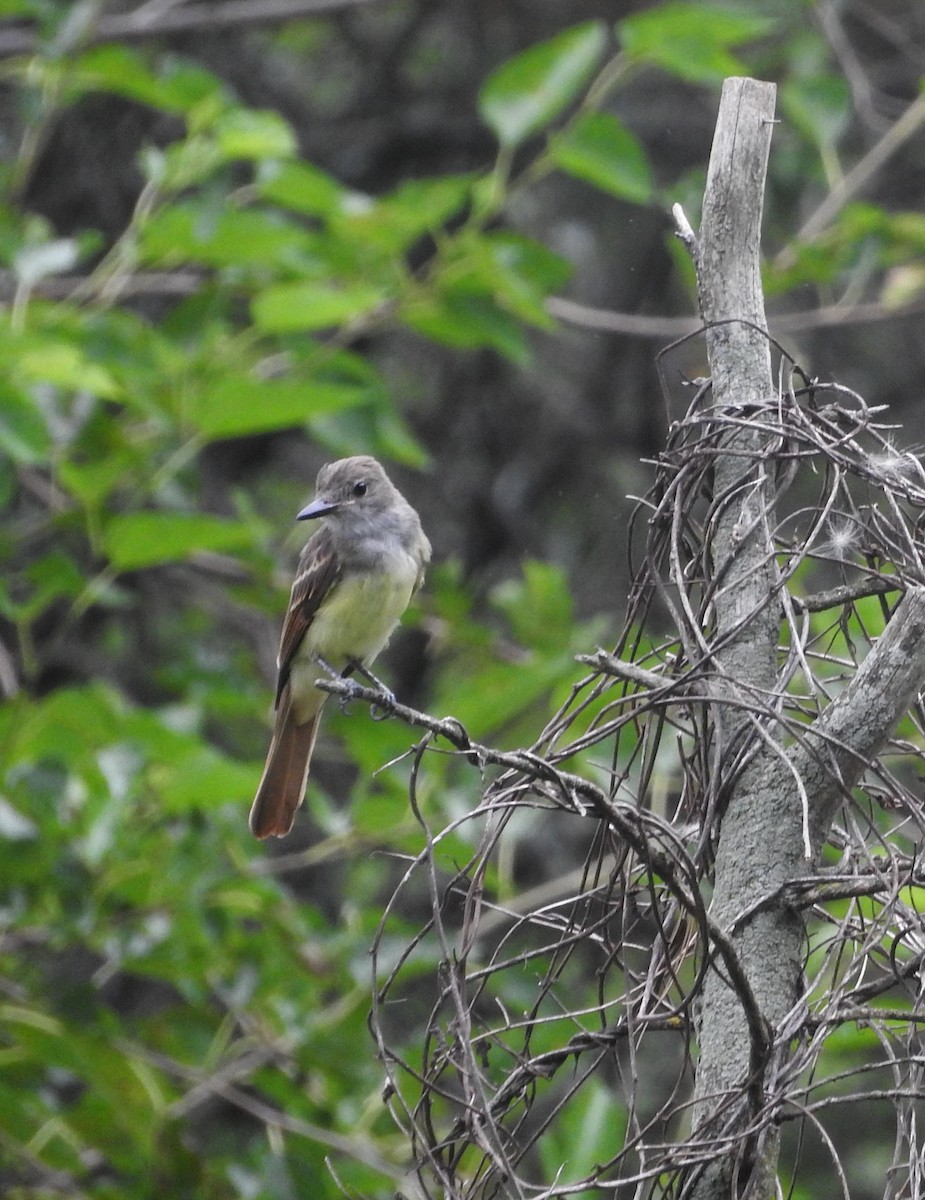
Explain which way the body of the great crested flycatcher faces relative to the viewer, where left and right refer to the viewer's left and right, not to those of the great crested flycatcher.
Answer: facing the viewer and to the right of the viewer

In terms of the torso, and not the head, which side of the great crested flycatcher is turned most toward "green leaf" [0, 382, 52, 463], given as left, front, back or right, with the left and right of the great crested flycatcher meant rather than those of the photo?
right

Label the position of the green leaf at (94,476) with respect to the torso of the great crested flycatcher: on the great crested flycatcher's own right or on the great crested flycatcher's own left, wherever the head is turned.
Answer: on the great crested flycatcher's own right

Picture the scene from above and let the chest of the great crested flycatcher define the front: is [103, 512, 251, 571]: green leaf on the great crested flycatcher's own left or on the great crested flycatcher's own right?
on the great crested flycatcher's own right
